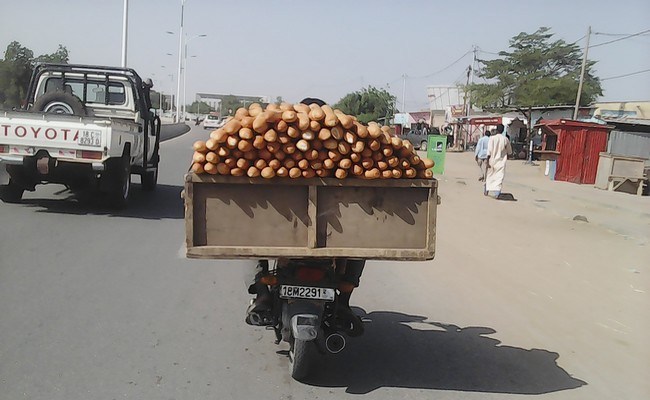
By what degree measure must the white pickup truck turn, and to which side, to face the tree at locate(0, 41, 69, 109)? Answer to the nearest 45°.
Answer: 0° — it already faces it

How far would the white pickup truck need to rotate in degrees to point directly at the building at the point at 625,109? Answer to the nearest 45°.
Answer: approximately 45° to its right

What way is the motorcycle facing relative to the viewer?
away from the camera

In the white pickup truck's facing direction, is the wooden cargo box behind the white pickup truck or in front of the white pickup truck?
behind

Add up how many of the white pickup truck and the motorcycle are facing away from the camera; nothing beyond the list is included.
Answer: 2

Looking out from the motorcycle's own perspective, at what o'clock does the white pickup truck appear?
The white pickup truck is roughly at 11 o'clock from the motorcycle.

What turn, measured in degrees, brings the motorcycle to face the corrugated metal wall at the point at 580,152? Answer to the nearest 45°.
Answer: approximately 45° to its right

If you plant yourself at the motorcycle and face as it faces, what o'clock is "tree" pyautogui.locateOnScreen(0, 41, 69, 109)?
The tree is roughly at 11 o'clock from the motorcycle.

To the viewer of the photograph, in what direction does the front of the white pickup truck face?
facing away from the viewer
